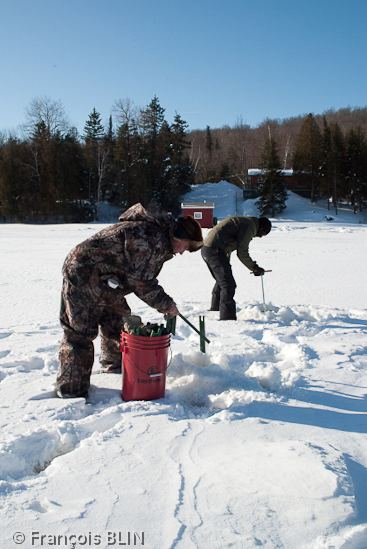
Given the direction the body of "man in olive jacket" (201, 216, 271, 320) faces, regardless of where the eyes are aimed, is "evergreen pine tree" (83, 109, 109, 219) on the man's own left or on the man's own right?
on the man's own left

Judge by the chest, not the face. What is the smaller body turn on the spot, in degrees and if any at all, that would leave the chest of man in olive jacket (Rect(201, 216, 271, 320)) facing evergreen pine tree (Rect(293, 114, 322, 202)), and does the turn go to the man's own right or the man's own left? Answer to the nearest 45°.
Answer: approximately 90° to the man's own left

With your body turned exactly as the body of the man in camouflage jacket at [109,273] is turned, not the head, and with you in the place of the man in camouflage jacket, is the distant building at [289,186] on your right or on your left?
on your left

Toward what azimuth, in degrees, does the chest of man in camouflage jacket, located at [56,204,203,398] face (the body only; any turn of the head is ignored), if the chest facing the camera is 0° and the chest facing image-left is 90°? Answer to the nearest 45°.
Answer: approximately 270°

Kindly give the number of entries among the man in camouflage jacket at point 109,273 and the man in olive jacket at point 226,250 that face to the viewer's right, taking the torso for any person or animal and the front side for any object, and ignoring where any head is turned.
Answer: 2

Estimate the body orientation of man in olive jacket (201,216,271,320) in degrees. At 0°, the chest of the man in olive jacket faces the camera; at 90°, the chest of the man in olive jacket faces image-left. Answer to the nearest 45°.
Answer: approximately 270°

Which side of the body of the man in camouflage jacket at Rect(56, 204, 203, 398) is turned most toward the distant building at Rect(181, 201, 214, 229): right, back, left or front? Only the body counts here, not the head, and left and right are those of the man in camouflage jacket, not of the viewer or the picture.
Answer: left

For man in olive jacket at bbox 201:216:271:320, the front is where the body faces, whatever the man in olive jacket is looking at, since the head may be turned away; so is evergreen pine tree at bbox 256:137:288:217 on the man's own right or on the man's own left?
on the man's own left

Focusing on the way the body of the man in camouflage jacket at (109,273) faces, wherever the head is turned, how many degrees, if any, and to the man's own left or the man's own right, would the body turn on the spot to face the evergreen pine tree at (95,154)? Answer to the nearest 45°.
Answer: approximately 90° to the man's own left
